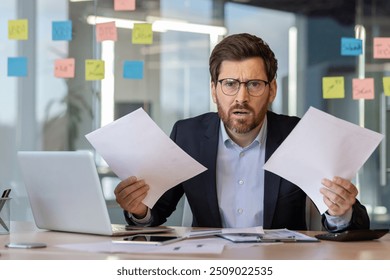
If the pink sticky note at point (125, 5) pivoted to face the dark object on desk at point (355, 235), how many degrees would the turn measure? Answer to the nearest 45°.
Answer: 0° — it already faces it

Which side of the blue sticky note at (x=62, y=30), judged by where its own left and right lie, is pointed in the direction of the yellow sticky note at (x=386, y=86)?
left

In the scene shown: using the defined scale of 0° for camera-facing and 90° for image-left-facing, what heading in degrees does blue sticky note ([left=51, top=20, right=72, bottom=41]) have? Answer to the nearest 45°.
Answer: approximately 0°

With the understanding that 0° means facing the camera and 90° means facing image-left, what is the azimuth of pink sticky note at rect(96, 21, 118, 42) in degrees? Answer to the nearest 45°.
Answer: approximately 0°

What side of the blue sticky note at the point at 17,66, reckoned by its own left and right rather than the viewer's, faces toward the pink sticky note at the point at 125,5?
left

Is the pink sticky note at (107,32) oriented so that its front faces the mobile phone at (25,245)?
yes

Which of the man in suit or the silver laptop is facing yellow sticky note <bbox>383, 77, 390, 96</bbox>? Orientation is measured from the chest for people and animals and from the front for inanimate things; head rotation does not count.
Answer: the silver laptop
